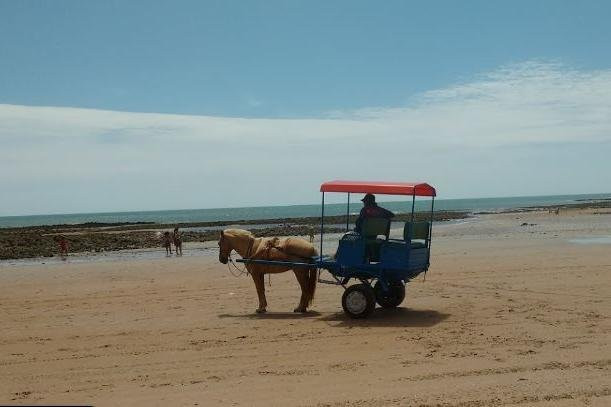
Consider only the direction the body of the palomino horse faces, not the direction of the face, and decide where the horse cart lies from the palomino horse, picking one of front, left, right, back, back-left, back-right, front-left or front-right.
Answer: back-left

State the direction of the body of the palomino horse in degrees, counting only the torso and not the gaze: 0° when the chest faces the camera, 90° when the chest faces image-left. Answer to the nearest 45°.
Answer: approximately 90°

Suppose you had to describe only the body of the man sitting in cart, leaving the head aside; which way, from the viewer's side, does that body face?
to the viewer's left

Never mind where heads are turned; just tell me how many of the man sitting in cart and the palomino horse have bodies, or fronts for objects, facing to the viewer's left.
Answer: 2

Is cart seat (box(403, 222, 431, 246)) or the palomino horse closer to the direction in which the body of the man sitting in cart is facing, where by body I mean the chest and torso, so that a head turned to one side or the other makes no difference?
the palomino horse

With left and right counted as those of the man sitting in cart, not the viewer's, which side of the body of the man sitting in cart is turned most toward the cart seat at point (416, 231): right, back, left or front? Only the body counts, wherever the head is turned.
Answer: back

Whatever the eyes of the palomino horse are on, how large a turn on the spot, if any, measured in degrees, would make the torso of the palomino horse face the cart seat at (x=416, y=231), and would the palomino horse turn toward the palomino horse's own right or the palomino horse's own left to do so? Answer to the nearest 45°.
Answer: approximately 135° to the palomino horse's own left
